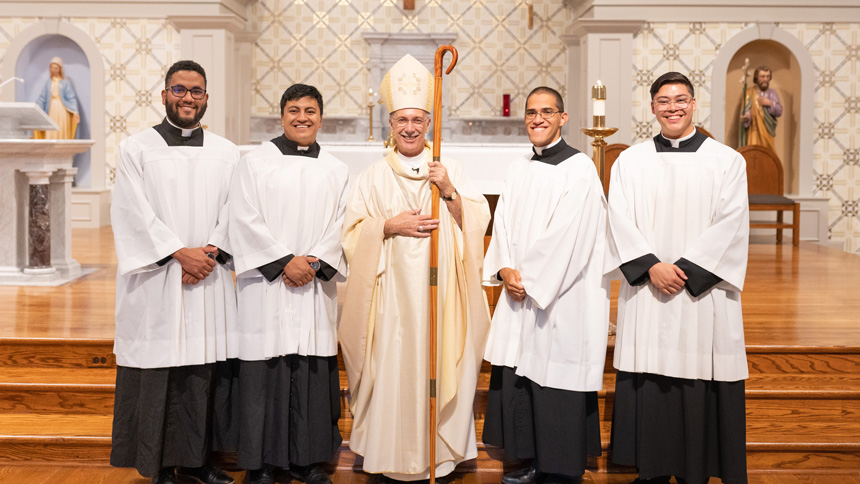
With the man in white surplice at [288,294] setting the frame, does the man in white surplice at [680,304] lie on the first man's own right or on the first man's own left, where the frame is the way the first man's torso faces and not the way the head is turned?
on the first man's own left

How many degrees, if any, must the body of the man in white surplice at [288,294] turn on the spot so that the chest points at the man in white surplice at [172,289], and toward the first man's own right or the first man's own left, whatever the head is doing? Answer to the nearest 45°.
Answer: approximately 90° to the first man's own right

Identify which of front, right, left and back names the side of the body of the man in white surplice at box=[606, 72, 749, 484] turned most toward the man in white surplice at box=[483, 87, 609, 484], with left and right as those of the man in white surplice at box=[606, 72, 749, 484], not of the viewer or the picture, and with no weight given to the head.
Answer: right

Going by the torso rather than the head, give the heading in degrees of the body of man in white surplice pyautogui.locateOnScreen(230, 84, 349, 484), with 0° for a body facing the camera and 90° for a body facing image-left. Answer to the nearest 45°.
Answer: approximately 0°

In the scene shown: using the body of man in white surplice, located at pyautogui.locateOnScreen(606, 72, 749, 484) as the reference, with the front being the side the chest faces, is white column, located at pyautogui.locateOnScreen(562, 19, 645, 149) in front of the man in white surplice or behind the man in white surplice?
behind

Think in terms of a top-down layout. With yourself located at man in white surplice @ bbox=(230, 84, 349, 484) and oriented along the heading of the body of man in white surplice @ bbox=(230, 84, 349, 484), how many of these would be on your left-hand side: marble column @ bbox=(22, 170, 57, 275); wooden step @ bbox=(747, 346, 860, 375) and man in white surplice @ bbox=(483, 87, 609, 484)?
2

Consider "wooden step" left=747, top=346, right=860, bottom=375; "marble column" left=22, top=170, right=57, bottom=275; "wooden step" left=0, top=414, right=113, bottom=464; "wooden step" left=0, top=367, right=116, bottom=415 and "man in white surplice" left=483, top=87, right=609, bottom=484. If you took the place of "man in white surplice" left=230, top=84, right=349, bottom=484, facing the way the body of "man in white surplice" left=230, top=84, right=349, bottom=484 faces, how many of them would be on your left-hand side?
2

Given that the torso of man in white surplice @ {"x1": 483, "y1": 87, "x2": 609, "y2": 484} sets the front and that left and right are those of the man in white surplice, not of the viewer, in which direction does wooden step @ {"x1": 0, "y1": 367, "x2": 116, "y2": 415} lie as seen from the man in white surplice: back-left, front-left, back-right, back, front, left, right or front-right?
front-right

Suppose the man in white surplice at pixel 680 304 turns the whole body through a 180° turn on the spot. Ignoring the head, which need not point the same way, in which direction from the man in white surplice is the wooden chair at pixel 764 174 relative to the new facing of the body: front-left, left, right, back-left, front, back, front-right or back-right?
front

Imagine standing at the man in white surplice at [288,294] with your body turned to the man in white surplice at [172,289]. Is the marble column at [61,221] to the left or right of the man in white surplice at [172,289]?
right

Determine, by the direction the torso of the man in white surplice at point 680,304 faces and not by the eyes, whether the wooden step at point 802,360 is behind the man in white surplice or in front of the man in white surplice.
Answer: behind
